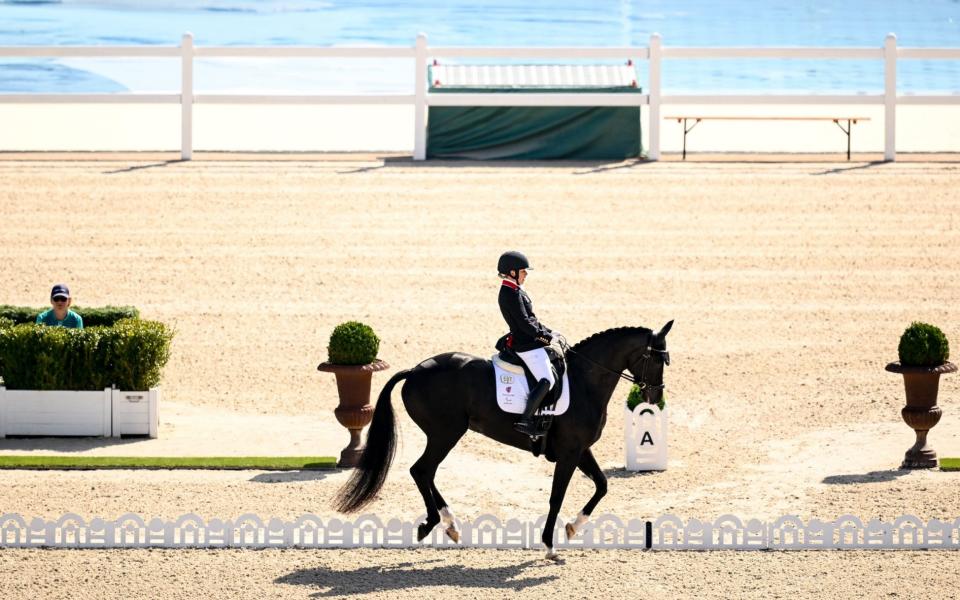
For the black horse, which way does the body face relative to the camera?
to the viewer's right

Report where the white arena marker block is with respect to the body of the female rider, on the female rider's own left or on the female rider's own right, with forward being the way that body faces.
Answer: on the female rider's own left

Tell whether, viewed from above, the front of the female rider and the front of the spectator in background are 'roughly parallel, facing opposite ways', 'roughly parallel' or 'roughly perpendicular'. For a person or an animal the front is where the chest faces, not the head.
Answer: roughly perpendicular

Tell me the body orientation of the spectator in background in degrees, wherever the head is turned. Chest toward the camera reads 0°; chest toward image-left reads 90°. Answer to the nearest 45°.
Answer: approximately 0°

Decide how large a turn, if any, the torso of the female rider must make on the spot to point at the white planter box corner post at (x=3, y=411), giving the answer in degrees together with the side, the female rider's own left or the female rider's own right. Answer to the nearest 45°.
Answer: approximately 135° to the female rider's own left

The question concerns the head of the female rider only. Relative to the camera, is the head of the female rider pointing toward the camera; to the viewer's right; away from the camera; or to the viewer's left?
to the viewer's right

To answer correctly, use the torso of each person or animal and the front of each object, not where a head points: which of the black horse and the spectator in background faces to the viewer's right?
the black horse

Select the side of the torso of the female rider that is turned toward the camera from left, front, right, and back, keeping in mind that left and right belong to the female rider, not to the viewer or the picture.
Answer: right

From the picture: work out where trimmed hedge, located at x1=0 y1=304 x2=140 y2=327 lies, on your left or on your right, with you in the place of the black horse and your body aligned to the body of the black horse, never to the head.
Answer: on your left

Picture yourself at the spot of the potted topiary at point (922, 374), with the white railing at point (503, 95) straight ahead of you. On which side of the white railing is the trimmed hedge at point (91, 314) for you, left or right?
left

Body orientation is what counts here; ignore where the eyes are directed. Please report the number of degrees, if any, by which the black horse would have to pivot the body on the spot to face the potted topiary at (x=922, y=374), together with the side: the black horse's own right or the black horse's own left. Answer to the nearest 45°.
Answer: approximately 45° to the black horse's own left

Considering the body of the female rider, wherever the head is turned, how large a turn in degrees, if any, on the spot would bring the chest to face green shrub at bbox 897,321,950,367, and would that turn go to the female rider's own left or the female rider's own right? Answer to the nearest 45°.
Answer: approximately 45° to the female rider's own left

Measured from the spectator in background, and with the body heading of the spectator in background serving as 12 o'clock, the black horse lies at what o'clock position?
The black horse is roughly at 11 o'clock from the spectator in background.
